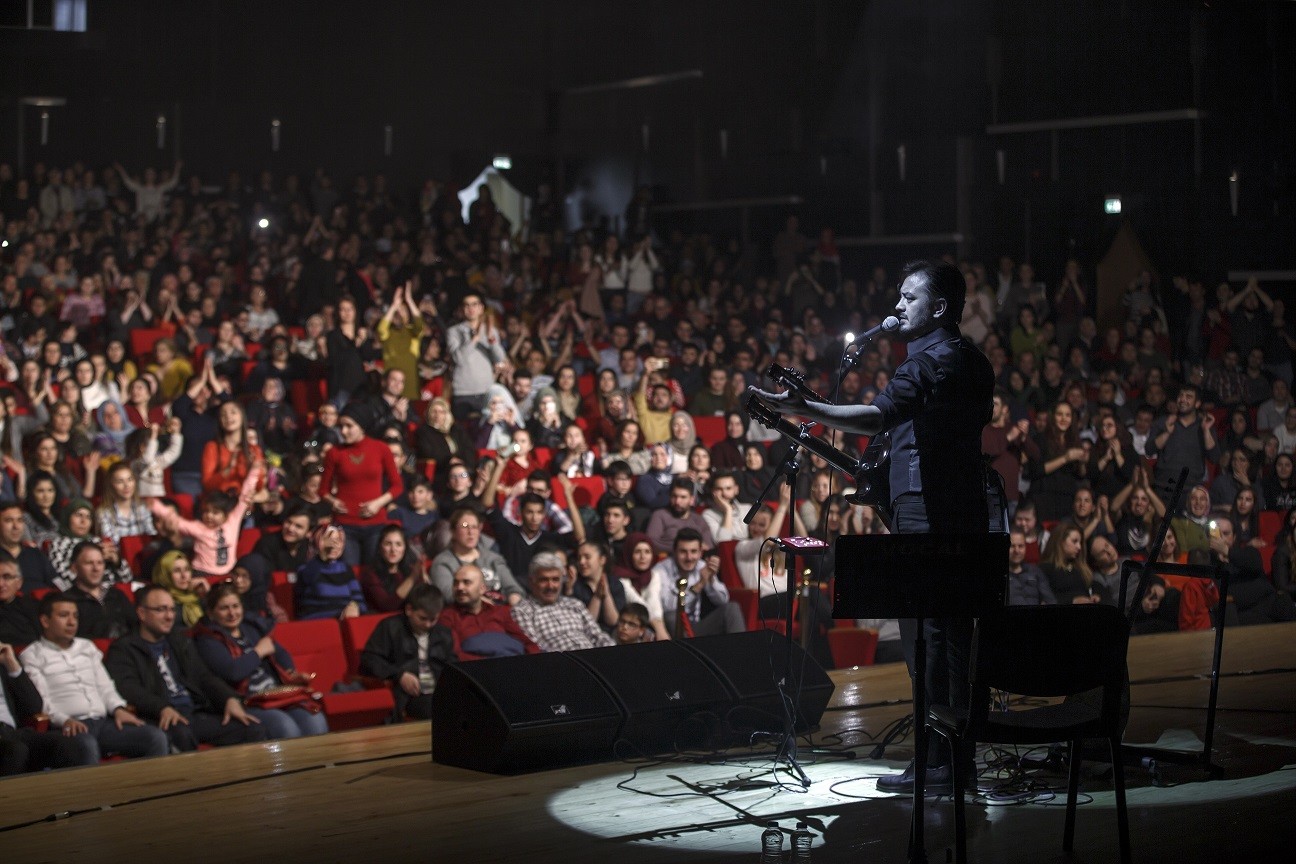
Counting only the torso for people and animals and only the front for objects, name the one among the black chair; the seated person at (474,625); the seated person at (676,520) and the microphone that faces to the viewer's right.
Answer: the microphone

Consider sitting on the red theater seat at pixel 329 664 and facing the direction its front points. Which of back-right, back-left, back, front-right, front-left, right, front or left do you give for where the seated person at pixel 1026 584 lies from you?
front-left

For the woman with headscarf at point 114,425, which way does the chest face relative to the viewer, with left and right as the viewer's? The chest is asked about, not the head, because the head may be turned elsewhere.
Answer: facing the viewer and to the right of the viewer

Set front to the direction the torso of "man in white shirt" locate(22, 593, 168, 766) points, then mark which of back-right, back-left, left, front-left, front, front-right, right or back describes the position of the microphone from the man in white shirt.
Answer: front

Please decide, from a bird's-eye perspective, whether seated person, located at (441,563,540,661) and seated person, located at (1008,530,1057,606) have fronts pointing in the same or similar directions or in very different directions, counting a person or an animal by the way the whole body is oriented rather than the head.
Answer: same or similar directions

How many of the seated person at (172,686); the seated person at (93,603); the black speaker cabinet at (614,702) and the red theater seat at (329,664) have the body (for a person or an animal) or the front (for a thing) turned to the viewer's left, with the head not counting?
0

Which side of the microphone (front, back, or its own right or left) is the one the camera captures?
right

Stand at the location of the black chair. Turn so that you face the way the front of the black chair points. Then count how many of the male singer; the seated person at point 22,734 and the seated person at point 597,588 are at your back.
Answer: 0

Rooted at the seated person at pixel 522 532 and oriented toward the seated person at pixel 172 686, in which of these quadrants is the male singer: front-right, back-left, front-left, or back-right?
front-left

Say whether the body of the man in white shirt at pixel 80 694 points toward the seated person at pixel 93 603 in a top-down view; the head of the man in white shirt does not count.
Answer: no

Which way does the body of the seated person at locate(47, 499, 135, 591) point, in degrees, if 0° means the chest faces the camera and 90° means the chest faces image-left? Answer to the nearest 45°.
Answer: approximately 315°

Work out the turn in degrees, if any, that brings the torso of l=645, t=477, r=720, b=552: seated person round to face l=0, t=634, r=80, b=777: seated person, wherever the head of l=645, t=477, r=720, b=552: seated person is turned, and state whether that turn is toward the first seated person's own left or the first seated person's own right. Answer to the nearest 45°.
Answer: approximately 45° to the first seated person's own right

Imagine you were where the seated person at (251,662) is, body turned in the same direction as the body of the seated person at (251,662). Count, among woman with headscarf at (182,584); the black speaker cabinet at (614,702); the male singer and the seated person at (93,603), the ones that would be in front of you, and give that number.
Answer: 2

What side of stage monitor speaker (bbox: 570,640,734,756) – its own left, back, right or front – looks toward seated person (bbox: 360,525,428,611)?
back

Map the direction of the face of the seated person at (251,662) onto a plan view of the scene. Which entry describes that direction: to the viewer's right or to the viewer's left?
to the viewer's right

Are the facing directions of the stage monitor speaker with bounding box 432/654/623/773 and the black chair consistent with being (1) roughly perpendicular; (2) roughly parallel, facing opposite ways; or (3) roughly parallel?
roughly parallel, facing opposite ways

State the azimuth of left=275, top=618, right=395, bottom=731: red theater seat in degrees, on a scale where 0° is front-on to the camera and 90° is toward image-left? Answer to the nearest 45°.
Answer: approximately 315°

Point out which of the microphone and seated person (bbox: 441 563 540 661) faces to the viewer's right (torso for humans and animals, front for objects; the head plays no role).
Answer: the microphone

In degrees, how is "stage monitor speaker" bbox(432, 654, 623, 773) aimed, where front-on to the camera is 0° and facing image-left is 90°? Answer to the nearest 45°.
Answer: approximately 315°

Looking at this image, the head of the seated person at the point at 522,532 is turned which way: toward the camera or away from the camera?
toward the camera
